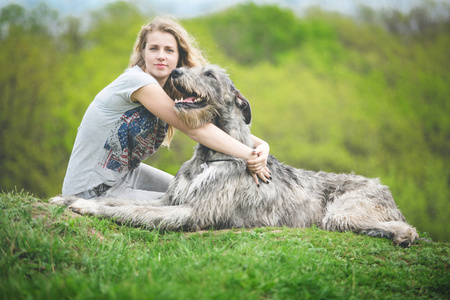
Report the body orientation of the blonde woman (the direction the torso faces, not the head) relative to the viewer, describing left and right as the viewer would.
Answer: facing the viewer and to the right of the viewer

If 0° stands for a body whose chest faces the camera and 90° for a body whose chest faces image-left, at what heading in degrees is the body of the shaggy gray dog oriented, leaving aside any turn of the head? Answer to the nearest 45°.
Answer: approximately 90°
